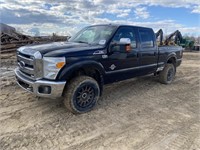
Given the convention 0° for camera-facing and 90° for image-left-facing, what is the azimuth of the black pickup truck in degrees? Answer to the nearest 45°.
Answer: approximately 45°
